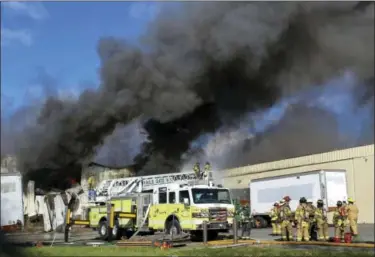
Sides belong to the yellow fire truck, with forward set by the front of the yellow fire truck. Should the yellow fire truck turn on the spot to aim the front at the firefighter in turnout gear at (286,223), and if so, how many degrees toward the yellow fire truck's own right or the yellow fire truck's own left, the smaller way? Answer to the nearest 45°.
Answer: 0° — it already faces them

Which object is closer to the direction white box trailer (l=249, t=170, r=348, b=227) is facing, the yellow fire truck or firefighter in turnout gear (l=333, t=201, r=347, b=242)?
the firefighter in turnout gear

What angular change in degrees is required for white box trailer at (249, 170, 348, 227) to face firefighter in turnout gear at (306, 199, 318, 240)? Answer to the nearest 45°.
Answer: approximately 45° to its right

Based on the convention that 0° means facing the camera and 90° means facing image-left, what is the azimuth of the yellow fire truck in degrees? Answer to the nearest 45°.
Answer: approximately 315°

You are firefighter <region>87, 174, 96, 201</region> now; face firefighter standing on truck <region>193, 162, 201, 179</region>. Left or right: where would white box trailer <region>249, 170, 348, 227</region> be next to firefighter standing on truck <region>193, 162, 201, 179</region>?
left
